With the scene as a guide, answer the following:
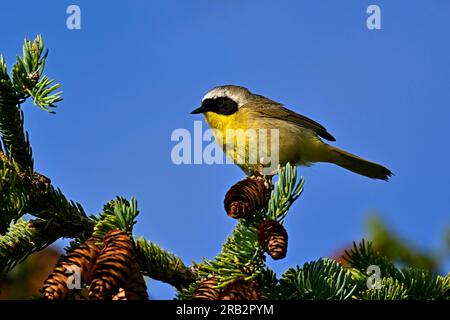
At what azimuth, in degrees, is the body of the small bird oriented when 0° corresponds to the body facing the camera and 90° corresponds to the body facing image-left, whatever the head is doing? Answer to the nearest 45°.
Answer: approximately 90°

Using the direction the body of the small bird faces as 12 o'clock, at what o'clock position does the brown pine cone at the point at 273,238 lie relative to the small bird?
The brown pine cone is roughly at 9 o'clock from the small bird.

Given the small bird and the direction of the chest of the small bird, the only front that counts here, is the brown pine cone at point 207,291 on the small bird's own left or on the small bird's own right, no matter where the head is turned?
on the small bird's own left

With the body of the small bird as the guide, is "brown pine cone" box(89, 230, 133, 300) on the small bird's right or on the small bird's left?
on the small bird's left
